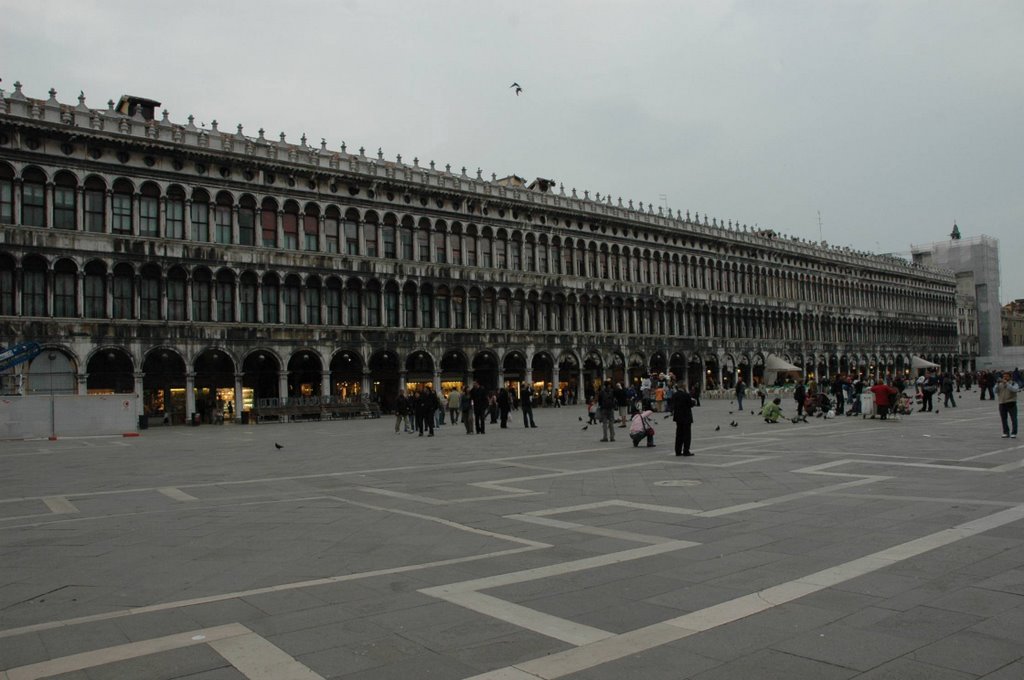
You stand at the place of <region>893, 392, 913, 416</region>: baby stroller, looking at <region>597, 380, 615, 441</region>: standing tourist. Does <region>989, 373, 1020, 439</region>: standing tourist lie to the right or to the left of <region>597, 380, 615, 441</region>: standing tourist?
left

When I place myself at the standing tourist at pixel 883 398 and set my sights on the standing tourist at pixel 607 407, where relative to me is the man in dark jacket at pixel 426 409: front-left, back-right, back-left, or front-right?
front-right

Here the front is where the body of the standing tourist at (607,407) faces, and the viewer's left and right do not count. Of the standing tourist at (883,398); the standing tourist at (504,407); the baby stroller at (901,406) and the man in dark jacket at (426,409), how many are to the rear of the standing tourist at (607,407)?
0

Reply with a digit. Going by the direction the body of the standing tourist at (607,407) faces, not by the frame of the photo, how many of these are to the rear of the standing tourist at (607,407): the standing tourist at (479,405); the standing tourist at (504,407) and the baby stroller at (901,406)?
0

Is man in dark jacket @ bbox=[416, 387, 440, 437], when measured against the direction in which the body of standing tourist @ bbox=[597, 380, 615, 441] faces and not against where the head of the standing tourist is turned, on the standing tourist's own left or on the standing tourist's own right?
on the standing tourist's own left

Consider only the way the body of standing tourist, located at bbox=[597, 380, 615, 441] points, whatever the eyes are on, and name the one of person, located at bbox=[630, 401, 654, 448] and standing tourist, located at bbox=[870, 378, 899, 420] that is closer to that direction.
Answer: the standing tourist

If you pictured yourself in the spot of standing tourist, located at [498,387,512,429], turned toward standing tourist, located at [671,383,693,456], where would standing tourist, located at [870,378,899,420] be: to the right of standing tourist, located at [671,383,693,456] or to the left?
left

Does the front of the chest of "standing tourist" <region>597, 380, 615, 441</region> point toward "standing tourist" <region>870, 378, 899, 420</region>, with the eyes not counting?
no

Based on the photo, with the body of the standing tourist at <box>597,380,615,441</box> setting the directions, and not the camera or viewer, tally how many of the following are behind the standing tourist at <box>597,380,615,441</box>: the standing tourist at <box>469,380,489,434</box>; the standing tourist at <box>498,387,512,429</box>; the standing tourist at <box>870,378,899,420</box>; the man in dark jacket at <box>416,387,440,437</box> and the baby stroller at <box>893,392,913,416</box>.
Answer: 0

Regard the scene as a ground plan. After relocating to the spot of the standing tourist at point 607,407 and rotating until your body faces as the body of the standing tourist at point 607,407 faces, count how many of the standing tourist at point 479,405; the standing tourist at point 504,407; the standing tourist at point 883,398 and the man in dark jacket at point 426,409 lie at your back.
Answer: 0

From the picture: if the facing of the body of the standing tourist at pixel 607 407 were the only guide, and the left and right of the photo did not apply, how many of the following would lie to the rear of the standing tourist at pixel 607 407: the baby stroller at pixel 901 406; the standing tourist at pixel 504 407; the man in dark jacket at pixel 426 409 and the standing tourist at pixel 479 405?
0

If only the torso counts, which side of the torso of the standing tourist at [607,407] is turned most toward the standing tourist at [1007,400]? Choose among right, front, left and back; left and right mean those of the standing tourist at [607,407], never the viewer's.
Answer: right

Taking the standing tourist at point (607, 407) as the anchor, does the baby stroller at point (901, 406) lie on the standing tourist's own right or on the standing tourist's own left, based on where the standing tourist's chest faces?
on the standing tourist's own right

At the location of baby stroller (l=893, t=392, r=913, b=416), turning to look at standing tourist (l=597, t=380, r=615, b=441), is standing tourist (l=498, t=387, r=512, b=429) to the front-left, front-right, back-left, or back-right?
front-right

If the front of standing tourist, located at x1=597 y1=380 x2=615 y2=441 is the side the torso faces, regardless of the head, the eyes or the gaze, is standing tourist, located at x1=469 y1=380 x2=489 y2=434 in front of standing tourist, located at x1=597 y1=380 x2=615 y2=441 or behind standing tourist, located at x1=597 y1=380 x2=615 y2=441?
in front

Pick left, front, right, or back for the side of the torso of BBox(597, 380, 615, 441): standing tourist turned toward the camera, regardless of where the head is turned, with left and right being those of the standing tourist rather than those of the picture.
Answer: back
